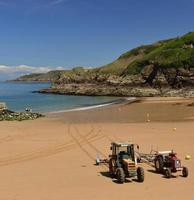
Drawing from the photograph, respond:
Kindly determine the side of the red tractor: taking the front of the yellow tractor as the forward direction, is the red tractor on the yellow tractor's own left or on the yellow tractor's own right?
on the yellow tractor's own left

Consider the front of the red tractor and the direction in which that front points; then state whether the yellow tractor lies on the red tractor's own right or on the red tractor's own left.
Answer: on the red tractor's own right
